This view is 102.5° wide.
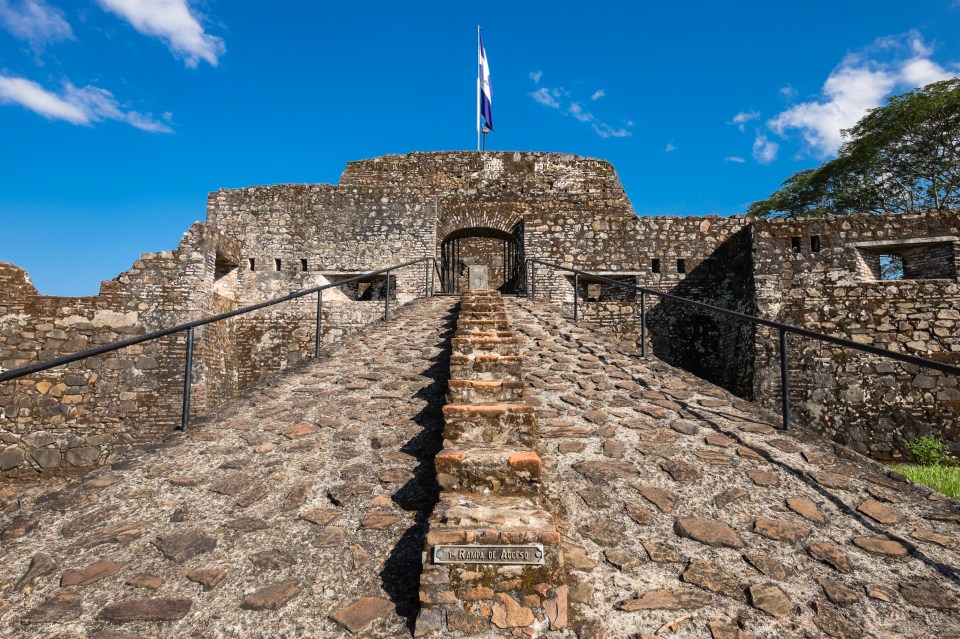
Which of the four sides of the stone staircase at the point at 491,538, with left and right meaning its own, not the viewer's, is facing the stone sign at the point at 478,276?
back

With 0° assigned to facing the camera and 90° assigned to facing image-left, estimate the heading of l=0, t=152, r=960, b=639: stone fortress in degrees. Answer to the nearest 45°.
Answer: approximately 0°

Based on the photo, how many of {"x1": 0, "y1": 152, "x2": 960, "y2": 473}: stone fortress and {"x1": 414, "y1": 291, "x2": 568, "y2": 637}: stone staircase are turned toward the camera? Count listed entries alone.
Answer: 2

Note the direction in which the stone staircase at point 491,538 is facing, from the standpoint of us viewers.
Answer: facing the viewer

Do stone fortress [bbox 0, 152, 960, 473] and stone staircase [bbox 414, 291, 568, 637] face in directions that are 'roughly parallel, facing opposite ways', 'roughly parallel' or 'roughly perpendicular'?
roughly parallel

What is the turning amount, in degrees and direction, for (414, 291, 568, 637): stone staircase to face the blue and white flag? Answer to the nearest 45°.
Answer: approximately 180°

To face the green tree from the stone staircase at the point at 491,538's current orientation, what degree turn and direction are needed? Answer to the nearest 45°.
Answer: approximately 135° to its left
